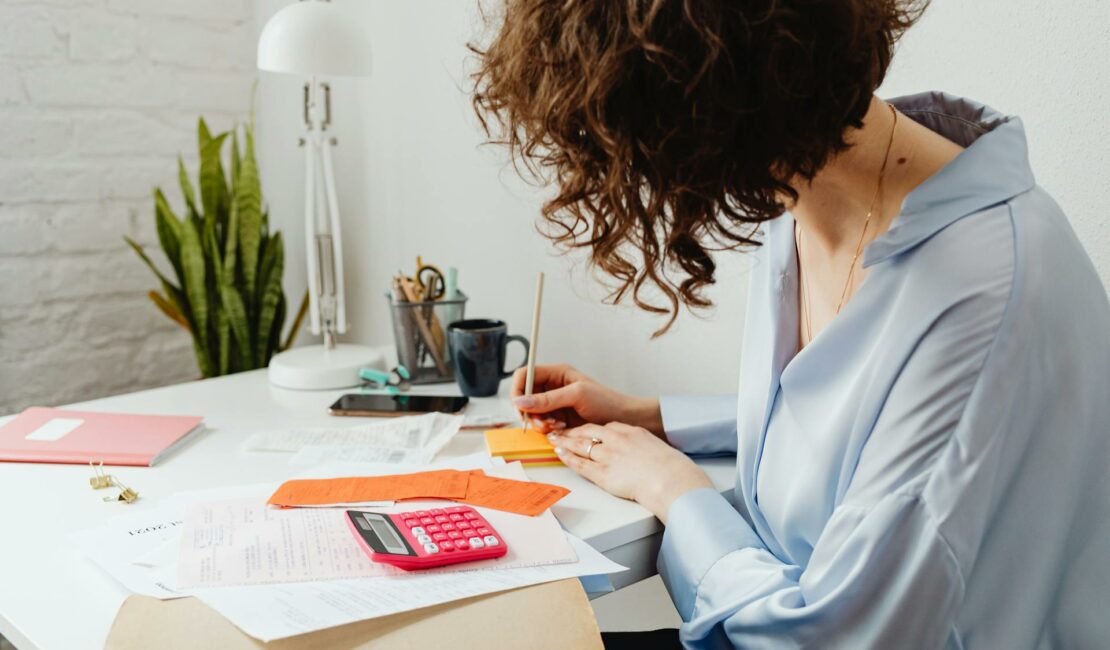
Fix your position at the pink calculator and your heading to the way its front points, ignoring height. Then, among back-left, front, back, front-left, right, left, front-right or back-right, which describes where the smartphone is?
left

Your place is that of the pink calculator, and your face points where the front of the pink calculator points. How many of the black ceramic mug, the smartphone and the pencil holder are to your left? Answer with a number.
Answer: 3

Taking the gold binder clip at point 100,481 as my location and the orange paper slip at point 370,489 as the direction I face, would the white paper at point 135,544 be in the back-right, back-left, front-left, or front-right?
front-right

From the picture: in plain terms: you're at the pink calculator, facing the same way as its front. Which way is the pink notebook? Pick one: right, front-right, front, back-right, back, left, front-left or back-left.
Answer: back-left

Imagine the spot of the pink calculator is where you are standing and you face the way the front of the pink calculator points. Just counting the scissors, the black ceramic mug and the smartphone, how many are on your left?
3

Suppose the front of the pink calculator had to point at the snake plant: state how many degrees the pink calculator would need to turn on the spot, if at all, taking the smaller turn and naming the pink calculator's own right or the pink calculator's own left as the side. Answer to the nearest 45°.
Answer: approximately 90° to the pink calculator's own left

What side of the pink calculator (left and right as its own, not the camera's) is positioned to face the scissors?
left

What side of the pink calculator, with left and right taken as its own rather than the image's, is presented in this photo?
right

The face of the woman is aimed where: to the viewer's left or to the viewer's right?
to the viewer's left

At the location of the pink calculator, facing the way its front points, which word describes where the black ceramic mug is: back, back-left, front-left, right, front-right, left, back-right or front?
left
